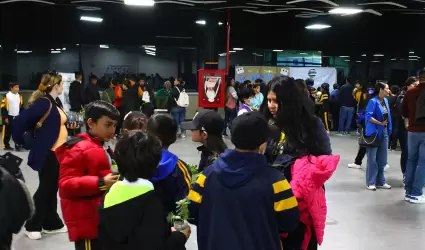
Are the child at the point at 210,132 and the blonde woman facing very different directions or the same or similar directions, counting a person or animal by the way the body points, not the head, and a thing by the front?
very different directions

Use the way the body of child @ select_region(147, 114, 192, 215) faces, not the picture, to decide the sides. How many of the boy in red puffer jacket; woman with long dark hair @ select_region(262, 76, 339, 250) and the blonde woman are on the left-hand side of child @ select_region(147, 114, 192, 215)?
2

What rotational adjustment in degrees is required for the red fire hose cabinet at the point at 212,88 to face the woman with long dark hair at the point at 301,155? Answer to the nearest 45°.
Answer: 0° — it already faces them

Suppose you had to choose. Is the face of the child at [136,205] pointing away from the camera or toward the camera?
away from the camera

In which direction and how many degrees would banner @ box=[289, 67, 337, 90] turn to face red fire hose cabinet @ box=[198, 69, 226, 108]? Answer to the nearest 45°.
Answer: approximately 45° to its right

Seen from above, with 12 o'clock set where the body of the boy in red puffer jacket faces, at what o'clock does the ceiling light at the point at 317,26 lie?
The ceiling light is roughly at 10 o'clock from the boy in red puffer jacket.

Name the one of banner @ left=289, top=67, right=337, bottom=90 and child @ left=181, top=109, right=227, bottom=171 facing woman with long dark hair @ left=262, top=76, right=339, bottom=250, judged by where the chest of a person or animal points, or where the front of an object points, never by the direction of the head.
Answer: the banner

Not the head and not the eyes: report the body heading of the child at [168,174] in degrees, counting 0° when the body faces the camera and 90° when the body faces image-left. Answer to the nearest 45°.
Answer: approximately 225°

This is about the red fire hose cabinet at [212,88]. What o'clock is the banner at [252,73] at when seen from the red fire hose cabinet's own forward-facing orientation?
The banner is roughly at 7 o'clock from the red fire hose cabinet.

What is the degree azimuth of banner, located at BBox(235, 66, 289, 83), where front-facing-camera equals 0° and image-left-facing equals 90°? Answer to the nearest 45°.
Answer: approximately 0°

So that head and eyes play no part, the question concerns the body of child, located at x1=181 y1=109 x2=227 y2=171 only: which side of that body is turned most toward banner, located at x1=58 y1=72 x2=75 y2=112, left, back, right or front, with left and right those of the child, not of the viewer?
right

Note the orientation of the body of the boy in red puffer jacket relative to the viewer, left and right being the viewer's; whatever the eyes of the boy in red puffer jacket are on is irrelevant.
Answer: facing to the right of the viewer
